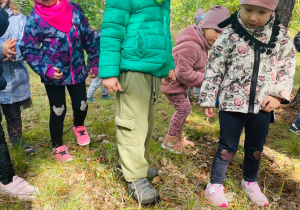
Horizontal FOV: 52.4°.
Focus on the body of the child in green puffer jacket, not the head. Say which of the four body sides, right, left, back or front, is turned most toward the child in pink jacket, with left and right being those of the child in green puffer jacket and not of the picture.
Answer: left

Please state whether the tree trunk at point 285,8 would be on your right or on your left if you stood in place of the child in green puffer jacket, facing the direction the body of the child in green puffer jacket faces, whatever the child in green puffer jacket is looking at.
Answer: on your left

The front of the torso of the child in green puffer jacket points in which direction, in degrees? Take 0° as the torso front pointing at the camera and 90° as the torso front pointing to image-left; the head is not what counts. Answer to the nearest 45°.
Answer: approximately 315°
